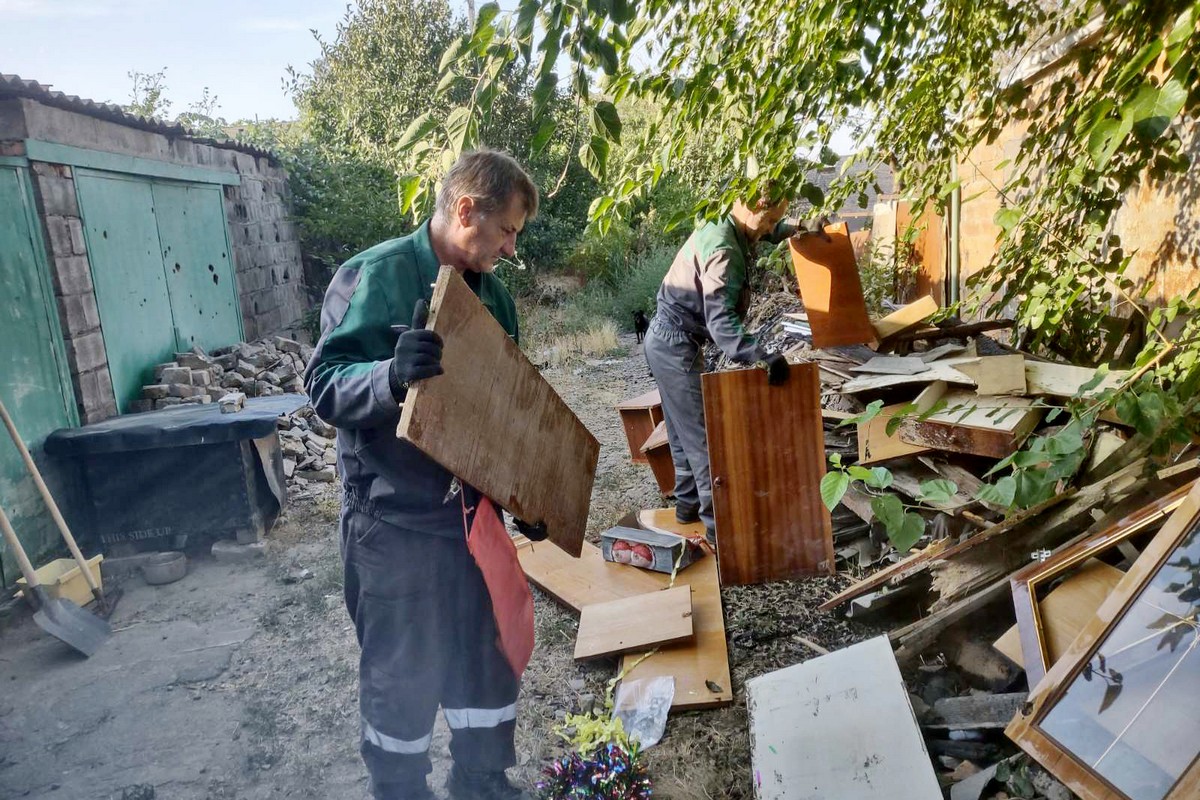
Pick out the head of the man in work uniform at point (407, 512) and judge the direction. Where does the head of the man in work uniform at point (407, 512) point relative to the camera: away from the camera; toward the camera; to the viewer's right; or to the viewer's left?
to the viewer's right

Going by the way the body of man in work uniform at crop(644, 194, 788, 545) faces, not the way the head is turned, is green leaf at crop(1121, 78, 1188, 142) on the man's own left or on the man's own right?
on the man's own right

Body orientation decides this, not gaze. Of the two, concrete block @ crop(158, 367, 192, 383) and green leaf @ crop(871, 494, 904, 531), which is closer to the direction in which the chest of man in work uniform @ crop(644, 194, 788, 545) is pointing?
the green leaf

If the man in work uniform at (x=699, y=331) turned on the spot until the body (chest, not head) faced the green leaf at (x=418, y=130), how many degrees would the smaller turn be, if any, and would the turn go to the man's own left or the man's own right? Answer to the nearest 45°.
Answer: approximately 90° to the man's own right

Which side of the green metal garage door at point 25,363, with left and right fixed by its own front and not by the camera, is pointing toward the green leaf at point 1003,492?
front

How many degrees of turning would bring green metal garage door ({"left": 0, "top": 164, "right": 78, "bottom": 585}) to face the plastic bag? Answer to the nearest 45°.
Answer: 0° — it already faces it

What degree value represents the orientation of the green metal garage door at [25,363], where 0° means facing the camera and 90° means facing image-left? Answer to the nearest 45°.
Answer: approximately 315°

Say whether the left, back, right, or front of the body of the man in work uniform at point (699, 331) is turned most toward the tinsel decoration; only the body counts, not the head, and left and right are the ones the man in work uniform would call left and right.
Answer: right

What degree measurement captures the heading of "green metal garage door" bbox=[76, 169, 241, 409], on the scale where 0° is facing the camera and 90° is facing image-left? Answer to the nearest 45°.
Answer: approximately 315°

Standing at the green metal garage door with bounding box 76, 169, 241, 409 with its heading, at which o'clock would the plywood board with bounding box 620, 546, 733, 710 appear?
The plywood board is roughly at 1 o'clock from the green metal garage door.

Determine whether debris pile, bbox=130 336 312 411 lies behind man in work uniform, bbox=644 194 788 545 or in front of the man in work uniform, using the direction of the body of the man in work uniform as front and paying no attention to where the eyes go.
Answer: behind

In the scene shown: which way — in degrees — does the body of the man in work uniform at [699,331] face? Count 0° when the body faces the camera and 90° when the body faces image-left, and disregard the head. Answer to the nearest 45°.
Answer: approximately 270°
